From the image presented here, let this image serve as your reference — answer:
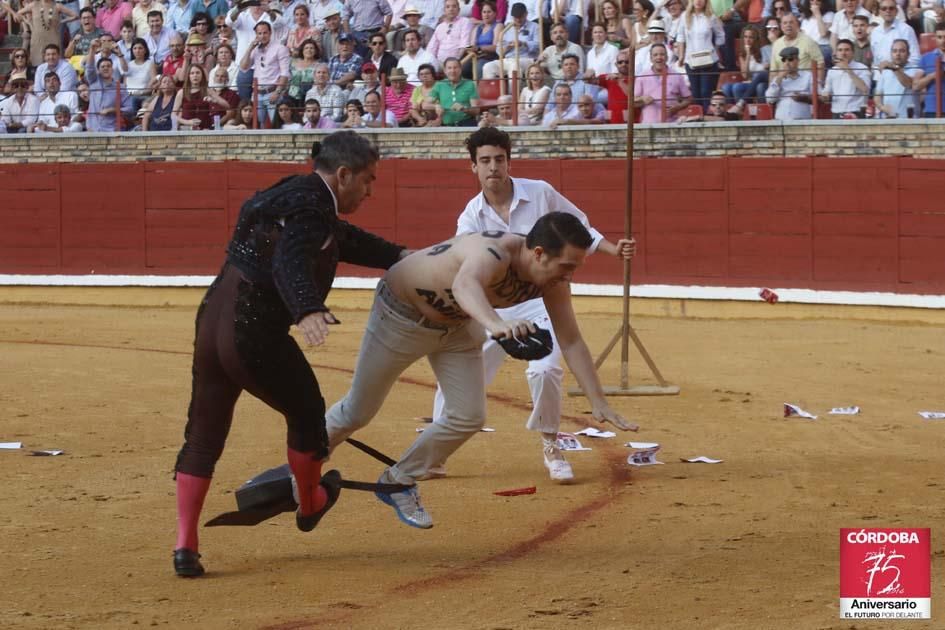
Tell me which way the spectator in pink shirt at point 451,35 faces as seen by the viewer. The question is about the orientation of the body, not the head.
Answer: toward the camera

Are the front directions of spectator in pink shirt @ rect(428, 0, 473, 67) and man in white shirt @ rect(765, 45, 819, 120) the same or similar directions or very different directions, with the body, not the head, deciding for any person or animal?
same or similar directions

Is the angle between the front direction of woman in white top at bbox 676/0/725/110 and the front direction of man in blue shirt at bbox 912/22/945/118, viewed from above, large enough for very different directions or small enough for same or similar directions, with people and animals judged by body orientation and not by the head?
same or similar directions

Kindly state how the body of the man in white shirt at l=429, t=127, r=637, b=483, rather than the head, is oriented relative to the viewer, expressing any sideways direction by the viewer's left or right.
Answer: facing the viewer

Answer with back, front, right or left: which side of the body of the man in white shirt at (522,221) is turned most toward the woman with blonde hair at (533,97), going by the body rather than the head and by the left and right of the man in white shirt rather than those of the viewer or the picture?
back

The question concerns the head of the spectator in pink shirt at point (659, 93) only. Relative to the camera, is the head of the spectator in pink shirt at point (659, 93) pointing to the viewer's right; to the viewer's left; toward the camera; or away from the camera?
toward the camera

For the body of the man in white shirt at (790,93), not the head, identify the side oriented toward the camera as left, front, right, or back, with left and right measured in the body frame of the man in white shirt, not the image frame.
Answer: front

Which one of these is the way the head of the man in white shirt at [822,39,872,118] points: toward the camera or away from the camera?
toward the camera

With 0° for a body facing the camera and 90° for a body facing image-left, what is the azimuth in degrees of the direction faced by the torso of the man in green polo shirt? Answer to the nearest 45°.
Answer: approximately 0°

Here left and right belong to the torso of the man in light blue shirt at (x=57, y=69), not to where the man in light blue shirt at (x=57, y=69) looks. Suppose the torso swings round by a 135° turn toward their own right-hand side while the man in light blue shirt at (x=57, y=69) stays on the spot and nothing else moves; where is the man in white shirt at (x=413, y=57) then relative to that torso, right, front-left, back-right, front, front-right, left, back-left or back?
back

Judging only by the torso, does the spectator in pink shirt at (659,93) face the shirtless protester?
yes

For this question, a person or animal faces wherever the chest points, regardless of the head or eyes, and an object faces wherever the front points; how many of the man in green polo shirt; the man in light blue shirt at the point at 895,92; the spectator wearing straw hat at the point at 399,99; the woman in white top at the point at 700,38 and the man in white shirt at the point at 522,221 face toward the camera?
5

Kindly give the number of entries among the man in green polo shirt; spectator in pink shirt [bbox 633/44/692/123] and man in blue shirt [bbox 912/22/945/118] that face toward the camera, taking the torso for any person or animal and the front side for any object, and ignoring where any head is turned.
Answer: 3

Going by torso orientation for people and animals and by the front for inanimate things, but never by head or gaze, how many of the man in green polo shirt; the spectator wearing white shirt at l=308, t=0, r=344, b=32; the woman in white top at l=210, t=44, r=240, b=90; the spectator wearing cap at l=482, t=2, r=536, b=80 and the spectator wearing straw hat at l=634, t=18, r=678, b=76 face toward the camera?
5

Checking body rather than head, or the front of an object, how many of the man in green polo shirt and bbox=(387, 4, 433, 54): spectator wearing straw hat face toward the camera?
2

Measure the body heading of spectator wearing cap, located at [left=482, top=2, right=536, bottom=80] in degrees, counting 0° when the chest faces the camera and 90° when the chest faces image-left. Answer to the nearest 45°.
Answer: approximately 0°
